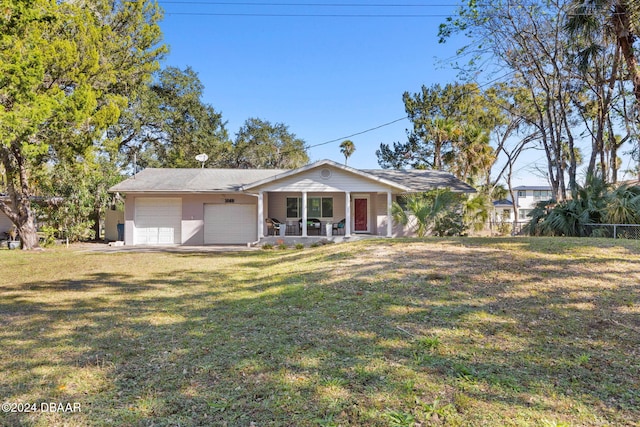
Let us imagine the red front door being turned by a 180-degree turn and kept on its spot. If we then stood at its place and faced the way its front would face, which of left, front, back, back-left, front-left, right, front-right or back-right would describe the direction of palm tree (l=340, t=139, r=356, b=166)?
front

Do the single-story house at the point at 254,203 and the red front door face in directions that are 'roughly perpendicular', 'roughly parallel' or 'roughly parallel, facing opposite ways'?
roughly parallel

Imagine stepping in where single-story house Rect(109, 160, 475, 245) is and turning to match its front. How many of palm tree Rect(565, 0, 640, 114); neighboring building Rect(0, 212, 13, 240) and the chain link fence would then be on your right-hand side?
1

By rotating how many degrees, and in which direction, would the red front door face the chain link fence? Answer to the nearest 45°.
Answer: approximately 45° to its left

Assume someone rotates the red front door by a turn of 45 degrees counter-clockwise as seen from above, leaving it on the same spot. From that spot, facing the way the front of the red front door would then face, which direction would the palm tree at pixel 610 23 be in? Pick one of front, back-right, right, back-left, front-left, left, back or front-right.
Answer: front

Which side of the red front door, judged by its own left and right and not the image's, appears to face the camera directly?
front

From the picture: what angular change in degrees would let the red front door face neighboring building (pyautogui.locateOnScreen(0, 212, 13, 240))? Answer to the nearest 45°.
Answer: approximately 90° to its right

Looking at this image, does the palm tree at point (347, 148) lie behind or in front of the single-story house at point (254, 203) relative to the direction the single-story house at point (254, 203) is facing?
behind

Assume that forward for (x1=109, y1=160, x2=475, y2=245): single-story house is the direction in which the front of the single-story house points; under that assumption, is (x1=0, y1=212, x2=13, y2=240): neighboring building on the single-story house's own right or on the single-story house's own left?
on the single-story house's own right

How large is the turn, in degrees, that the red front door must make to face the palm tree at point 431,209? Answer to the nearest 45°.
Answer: approximately 45° to its left

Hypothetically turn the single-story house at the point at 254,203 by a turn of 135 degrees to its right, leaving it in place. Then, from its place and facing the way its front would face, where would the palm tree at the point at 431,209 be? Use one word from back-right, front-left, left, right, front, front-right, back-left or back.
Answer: back
